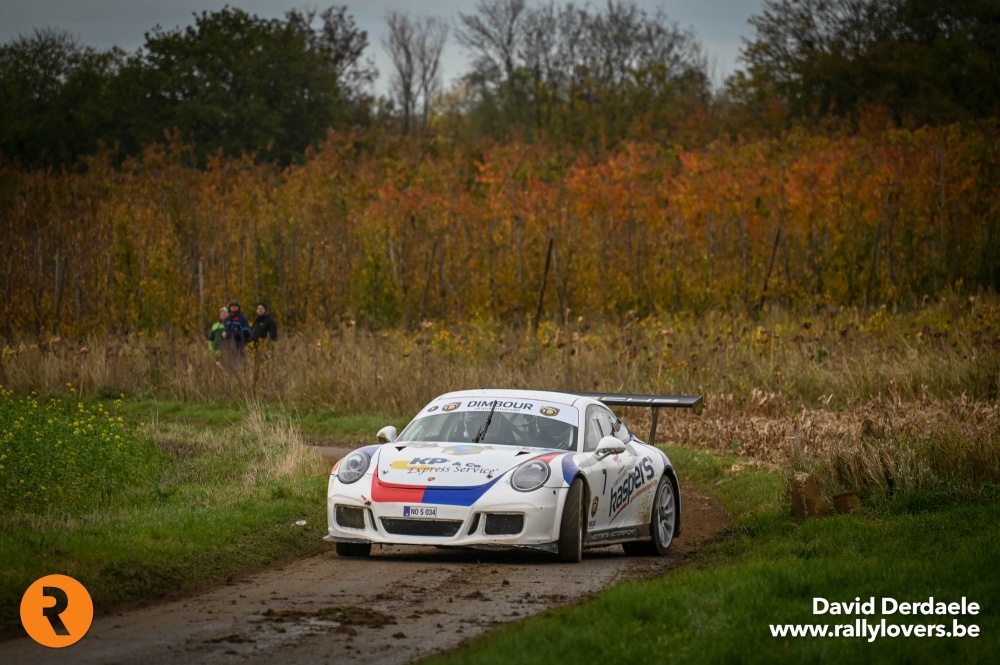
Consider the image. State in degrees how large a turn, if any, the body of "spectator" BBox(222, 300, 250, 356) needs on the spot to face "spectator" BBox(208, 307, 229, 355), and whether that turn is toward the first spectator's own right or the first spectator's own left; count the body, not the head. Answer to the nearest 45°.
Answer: approximately 135° to the first spectator's own right

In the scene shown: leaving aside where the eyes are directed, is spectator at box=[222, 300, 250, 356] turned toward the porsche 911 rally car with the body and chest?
yes

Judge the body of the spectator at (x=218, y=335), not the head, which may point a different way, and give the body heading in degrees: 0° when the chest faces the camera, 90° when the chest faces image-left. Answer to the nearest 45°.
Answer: approximately 315°

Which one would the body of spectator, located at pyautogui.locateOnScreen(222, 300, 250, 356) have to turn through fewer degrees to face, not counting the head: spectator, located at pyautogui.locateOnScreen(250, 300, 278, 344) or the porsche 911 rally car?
the porsche 911 rally car

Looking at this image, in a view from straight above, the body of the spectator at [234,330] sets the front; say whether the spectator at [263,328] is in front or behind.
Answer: behind

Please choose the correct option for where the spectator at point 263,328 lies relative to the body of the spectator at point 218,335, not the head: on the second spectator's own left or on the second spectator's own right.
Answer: on the second spectator's own left
